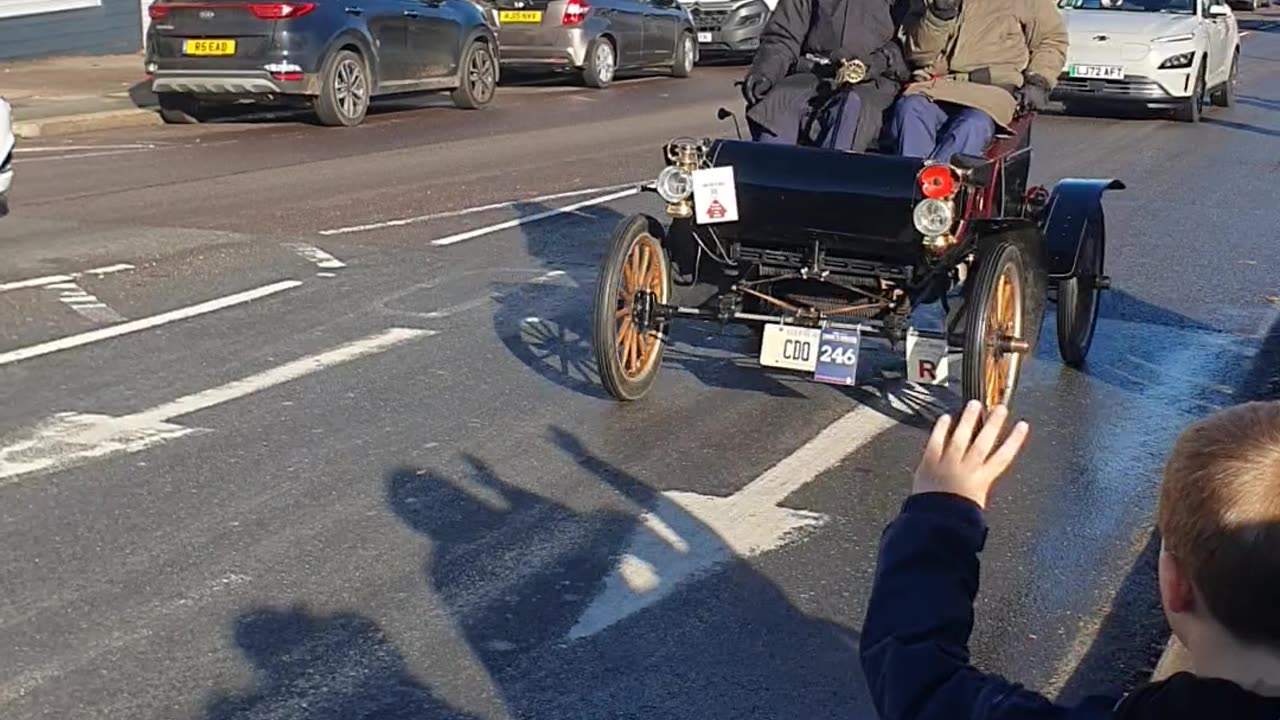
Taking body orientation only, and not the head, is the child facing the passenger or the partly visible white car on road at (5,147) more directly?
the passenger

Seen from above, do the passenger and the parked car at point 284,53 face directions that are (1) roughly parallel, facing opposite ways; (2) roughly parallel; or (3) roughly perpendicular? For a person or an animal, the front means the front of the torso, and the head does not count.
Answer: roughly parallel, facing opposite ways

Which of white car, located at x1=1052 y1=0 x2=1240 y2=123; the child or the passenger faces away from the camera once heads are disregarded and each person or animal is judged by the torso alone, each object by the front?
the child

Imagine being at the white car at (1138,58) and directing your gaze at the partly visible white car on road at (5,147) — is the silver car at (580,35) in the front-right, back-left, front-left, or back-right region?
front-right

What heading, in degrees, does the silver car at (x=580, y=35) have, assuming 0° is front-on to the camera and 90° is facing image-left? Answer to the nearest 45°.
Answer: approximately 225°

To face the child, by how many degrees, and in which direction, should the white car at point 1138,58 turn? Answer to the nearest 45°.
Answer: approximately 45° to its left

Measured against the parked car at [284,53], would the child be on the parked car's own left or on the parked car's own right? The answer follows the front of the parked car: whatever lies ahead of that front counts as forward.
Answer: on the parked car's own right

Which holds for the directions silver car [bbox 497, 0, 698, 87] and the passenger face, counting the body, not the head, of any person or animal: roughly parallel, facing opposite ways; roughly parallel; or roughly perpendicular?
roughly parallel, facing opposite ways

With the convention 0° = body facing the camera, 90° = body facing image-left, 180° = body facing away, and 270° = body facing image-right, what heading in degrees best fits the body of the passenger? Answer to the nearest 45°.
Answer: approximately 45°

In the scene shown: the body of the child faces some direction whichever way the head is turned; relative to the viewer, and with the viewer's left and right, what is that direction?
facing away from the viewer

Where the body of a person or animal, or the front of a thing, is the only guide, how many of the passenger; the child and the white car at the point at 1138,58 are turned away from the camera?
1

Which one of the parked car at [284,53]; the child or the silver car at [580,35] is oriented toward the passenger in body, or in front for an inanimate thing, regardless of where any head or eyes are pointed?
the child

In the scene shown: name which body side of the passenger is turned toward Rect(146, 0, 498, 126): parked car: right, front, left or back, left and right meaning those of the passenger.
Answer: right

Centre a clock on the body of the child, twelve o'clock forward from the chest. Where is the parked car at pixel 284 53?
The parked car is roughly at 11 o'clock from the child.

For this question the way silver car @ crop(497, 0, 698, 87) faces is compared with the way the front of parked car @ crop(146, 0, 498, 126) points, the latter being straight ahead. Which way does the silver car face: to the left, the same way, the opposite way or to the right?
the same way

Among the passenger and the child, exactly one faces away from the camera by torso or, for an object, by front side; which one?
the child

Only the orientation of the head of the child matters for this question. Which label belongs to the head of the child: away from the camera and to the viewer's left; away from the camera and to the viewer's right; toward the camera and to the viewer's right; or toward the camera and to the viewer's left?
away from the camera and to the viewer's left
